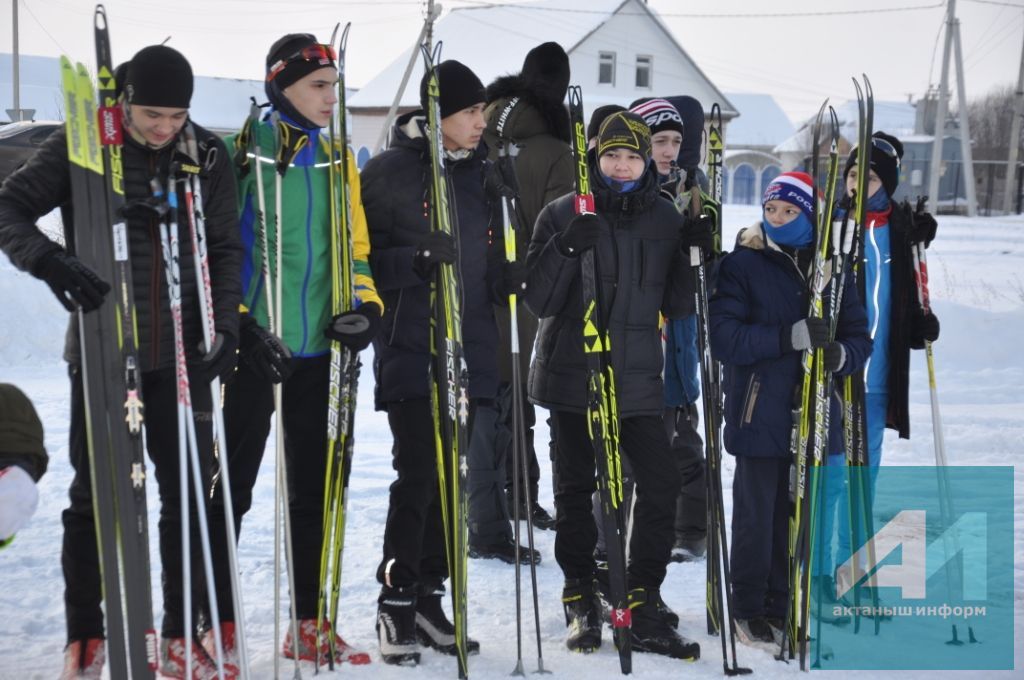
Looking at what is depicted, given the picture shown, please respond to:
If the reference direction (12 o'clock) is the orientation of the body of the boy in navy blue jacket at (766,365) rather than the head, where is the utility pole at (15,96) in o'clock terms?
The utility pole is roughly at 6 o'clock from the boy in navy blue jacket.

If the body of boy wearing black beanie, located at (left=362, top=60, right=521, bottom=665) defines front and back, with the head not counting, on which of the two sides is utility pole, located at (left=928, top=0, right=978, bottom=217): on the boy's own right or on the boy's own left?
on the boy's own left

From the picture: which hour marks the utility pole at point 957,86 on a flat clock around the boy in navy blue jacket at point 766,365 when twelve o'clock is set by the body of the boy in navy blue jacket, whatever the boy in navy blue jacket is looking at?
The utility pole is roughly at 8 o'clock from the boy in navy blue jacket.

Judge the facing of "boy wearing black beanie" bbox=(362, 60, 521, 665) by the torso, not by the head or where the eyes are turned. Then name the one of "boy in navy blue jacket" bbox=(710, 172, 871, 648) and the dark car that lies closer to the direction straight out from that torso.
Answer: the boy in navy blue jacket

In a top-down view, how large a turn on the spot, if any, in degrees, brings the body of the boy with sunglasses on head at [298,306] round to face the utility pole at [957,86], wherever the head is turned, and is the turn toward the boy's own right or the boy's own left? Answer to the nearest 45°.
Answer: approximately 90° to the boy's own left

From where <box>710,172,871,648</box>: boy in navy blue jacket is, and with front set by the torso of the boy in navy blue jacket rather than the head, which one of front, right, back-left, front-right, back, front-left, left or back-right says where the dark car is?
back

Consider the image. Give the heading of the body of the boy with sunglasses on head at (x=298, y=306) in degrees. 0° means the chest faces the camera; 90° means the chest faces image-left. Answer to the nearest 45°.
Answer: approximately 315°

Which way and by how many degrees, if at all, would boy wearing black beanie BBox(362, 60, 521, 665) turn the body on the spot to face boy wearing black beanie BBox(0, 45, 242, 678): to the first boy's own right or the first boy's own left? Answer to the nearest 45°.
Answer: approximately 90° to the first boy's own right

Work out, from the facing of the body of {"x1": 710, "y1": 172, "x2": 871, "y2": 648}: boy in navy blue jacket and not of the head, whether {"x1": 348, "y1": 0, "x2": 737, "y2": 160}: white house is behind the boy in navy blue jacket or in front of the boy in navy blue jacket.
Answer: behind

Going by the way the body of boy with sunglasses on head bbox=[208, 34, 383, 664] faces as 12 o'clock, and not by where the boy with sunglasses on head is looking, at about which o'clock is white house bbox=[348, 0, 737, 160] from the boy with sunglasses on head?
The white house is roughly at 8 o'clock from the boy with sunglasses on head.
